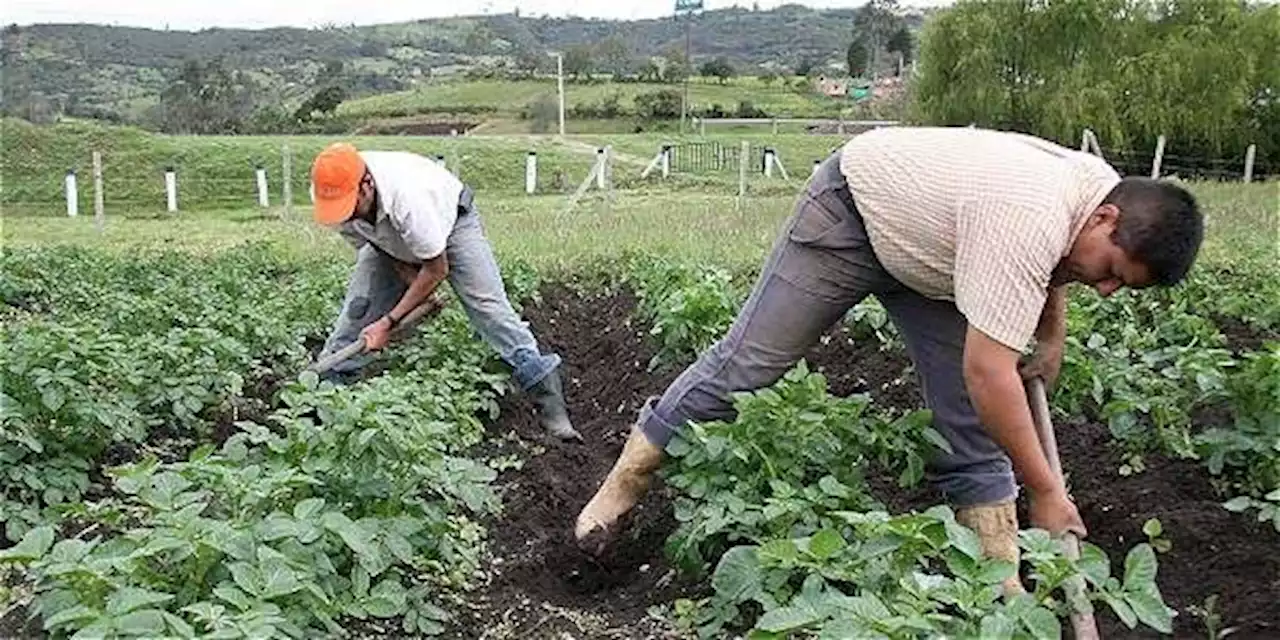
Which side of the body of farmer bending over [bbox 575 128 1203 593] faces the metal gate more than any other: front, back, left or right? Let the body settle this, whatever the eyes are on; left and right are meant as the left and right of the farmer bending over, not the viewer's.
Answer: left

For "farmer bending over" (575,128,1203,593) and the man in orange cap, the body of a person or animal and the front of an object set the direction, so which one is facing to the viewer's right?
the farmer bending over

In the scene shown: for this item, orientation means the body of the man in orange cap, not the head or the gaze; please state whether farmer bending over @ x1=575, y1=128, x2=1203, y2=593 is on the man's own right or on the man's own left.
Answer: on the man's own left

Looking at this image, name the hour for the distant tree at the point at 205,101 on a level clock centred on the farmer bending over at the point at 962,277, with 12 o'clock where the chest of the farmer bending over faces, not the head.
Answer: The distant tree is roughly at 8 o'clock from the farmer bending over.

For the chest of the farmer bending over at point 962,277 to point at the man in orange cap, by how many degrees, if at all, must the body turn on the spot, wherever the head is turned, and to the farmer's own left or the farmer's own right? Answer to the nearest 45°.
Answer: approximately 135° to the farmer's own left

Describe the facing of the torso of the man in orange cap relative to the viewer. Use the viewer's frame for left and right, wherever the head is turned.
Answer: facing the viewer and to the left of the viewer

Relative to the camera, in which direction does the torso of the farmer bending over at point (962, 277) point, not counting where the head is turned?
to the viewer's right

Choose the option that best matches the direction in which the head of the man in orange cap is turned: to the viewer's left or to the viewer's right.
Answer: to the viewer's left

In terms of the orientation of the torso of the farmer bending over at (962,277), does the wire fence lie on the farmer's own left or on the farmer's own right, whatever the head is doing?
on the farmer's own left

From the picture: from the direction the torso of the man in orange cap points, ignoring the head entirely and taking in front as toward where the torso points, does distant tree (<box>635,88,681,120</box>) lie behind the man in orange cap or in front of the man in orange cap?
behind

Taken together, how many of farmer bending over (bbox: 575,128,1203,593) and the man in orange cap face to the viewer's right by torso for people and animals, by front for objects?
1
